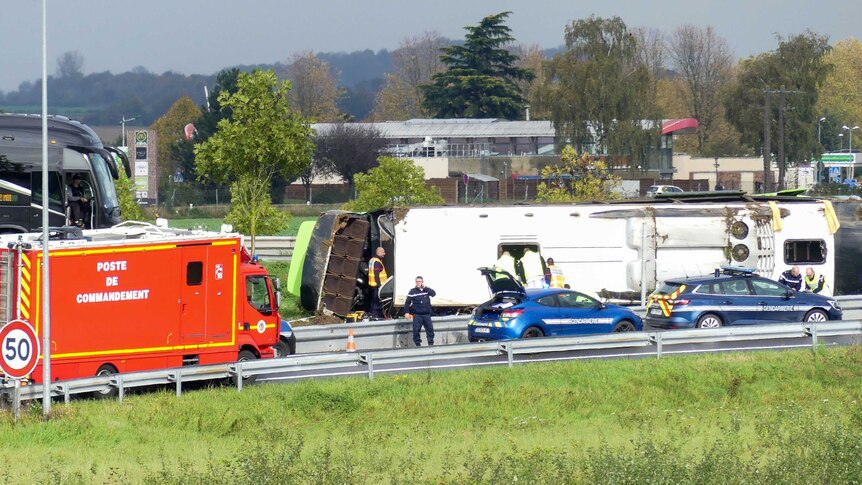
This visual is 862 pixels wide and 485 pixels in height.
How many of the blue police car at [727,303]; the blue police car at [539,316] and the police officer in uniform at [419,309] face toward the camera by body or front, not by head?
1

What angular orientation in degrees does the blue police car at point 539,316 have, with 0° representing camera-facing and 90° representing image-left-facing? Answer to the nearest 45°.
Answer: approximately 225°

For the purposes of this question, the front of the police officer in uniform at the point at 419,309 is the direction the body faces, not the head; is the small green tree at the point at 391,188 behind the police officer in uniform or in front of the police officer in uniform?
behind

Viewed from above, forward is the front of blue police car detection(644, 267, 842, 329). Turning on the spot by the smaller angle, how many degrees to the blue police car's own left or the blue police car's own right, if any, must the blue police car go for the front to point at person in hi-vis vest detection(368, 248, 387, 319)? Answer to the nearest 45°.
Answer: approximately 135° to the blue police car's own left

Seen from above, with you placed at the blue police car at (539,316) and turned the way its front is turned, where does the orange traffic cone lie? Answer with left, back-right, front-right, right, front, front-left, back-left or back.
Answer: back-left

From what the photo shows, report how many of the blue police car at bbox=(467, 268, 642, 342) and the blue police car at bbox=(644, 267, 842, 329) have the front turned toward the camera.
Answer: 0

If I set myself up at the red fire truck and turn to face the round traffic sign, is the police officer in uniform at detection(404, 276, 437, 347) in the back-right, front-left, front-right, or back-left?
back-left

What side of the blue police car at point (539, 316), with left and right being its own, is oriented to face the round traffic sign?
back

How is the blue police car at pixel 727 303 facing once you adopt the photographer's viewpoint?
facing away from the viewer and to the right of the viewer

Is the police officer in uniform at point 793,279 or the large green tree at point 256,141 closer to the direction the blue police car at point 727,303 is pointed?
the police officer in uniform

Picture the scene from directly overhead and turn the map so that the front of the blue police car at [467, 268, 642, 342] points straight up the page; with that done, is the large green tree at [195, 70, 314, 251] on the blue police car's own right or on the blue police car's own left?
on the blue police car's own left

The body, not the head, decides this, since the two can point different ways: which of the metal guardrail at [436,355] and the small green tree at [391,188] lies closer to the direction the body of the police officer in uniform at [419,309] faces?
the metal guardrail

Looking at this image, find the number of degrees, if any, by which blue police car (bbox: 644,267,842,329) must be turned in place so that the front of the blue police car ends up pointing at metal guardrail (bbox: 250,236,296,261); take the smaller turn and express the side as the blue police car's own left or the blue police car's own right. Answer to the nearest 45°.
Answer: approximately 90° to the blue police car's own left

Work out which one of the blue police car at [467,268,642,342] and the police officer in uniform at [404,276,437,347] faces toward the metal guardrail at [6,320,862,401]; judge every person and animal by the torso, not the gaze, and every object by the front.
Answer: the police officer in uniform

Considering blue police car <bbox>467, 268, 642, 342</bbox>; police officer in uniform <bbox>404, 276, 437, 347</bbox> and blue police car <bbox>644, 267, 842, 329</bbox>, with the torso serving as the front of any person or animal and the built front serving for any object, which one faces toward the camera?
the police officer in uniform

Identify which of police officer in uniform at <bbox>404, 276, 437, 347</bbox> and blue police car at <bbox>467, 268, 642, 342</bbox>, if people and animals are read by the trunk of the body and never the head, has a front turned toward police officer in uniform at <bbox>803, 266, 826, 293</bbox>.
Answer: the blue police car
